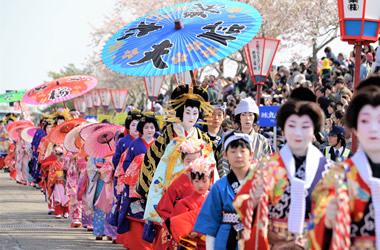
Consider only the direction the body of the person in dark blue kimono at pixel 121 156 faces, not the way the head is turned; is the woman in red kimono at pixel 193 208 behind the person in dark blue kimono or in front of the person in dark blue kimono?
in front

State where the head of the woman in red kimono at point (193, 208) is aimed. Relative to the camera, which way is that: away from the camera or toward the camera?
toward the camera

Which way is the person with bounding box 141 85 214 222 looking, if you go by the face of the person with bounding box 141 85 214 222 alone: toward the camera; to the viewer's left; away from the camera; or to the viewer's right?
toward the camera

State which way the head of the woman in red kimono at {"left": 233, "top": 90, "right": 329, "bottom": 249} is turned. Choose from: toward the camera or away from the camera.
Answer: toward the camera

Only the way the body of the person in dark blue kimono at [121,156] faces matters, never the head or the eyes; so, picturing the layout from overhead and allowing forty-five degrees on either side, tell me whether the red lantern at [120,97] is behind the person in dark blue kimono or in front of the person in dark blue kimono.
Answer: behind

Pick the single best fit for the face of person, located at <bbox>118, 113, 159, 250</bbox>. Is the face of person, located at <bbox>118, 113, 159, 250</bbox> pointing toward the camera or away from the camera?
toward the camera

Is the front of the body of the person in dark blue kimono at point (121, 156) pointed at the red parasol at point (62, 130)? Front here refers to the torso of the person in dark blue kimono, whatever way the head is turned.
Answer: no

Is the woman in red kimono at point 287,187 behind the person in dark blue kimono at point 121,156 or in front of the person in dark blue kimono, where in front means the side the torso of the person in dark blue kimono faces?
in front

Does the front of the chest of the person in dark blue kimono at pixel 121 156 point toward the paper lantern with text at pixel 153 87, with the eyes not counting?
no

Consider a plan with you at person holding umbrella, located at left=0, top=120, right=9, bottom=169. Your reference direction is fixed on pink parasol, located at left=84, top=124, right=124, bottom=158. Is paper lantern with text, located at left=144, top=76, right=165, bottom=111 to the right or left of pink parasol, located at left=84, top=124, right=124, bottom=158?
left
